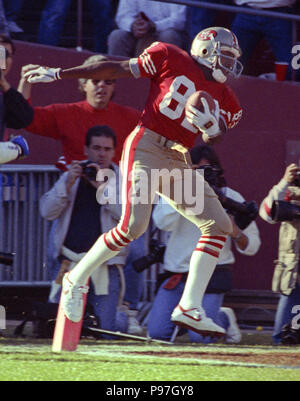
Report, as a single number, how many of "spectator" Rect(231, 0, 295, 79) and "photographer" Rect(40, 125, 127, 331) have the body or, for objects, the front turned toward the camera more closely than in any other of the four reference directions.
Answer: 2

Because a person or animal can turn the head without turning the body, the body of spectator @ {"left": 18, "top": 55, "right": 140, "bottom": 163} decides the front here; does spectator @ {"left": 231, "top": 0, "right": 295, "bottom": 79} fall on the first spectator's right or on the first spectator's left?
on the first spectator's left

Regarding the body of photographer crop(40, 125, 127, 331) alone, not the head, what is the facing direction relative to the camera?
toward the camera

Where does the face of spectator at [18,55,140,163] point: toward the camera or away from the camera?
toward the camera

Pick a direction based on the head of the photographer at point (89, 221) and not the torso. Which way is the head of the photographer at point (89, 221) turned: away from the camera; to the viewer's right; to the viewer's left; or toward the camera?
toward the camera

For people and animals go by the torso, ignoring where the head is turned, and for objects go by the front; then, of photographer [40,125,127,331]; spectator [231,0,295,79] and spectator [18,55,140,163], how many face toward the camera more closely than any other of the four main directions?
3

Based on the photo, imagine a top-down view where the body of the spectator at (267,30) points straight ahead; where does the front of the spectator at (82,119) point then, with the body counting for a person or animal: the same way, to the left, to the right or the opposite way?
the same way

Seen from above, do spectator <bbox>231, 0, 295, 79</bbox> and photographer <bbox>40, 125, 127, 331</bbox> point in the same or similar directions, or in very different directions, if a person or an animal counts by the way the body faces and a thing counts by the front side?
same or similar directions

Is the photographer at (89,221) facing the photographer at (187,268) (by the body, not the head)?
no

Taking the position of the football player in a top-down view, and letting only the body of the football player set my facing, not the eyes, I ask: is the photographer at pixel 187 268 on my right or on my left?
on my left

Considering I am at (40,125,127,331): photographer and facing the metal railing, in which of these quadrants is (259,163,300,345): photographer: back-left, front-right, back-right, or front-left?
back-right

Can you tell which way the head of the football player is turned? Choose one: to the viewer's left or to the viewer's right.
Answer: to the viewer's right

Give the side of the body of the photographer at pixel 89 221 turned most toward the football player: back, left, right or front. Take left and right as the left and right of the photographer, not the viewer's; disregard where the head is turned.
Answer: front
